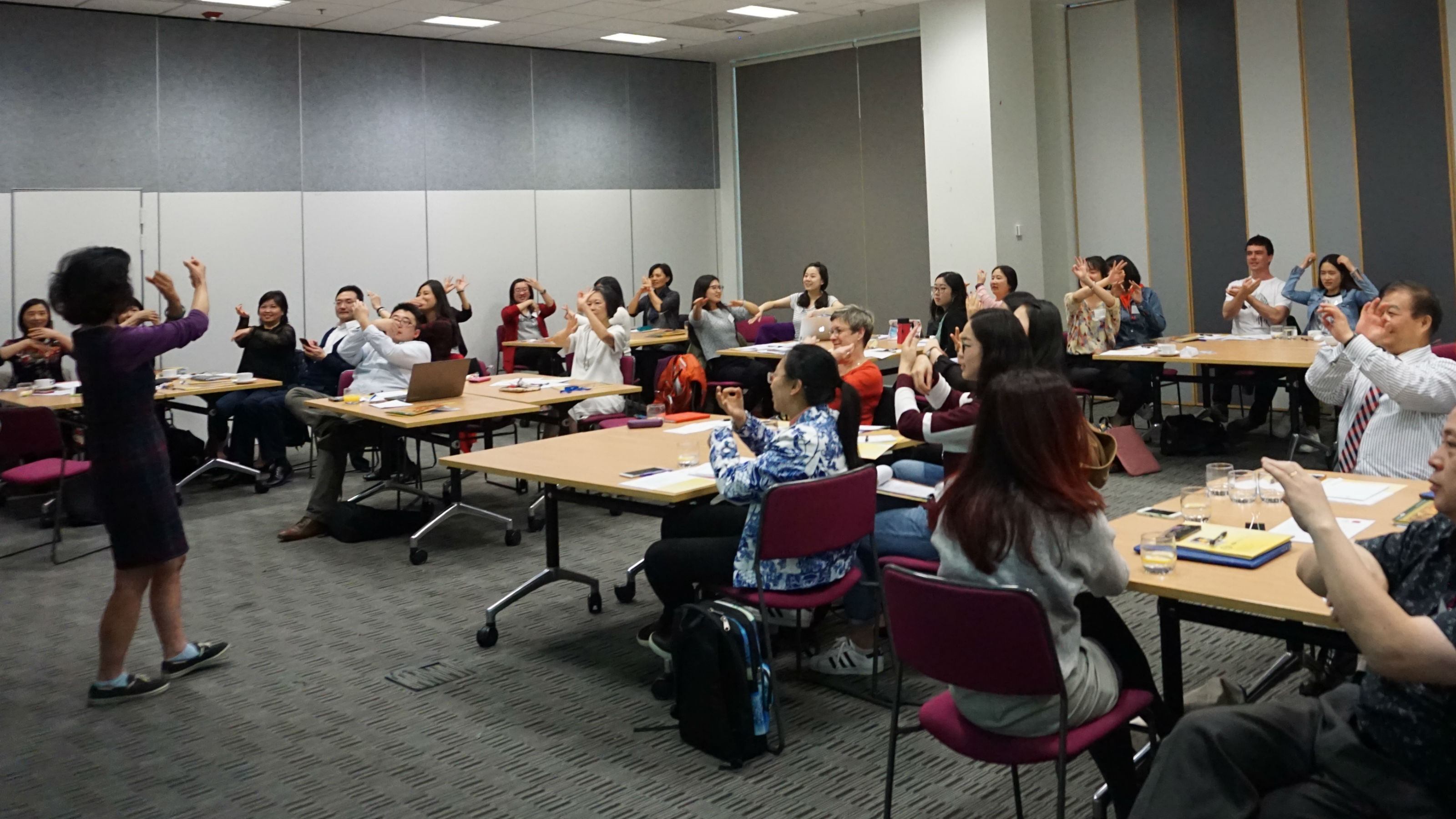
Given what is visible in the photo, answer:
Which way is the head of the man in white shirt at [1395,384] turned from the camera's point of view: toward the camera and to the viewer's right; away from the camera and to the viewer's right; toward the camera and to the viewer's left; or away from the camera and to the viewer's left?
toward the camera and to the viewer's left

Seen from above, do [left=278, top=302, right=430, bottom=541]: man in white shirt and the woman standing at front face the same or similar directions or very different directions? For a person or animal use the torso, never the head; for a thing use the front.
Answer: very different directions

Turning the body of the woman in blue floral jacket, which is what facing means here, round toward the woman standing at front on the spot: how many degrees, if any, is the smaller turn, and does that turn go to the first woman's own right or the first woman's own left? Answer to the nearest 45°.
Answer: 0° — they already face them

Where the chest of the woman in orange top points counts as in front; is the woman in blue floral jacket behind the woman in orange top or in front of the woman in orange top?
in front

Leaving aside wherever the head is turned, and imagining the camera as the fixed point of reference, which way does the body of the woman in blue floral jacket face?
to the viewer's left

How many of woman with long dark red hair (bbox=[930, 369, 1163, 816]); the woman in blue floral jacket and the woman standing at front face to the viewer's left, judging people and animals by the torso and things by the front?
1

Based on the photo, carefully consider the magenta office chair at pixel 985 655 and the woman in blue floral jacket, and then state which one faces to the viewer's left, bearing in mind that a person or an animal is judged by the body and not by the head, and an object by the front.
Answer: the woman in blue floral jacket

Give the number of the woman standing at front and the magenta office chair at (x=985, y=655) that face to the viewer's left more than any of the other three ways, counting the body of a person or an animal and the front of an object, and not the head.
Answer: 0

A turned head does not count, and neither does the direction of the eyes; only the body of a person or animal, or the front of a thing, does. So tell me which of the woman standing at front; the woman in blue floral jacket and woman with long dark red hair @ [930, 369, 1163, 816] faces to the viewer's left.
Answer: the woman in blue floral jacket
